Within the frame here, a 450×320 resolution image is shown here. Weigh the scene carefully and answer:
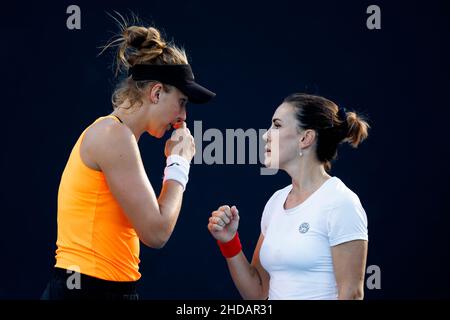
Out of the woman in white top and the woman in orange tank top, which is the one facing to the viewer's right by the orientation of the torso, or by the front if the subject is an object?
the woman in orange tank top

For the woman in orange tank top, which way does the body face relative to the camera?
to the viewer's right

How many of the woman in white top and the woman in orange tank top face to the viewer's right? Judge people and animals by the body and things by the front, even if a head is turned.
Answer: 1

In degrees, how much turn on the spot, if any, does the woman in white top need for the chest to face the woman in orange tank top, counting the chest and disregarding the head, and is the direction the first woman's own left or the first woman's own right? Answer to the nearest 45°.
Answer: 0° — they already face them

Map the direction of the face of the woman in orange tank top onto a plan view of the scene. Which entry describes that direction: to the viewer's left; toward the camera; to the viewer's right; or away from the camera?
to the viewer's right

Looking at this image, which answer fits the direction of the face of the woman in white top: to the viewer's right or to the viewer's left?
to the viewer's left

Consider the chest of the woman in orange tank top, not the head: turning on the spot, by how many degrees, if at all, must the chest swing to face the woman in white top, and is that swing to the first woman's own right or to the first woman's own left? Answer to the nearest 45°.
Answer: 0° — they already face them

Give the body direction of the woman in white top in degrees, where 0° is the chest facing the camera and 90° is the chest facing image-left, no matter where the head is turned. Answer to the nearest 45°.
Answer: approximately 45°
